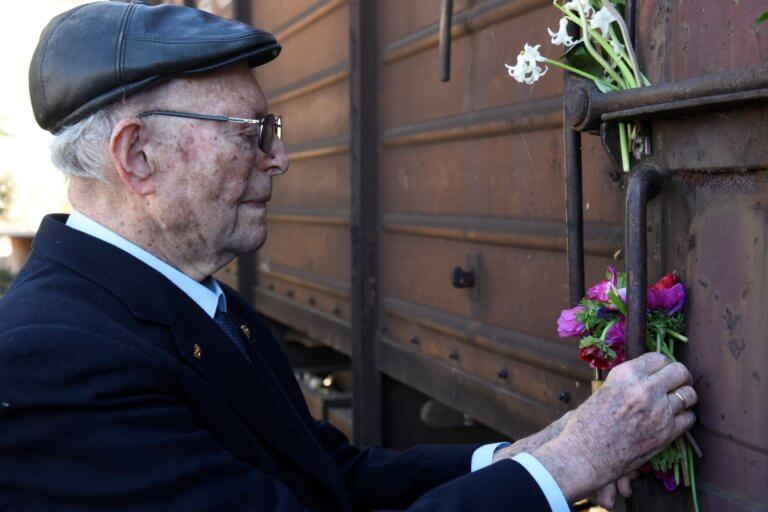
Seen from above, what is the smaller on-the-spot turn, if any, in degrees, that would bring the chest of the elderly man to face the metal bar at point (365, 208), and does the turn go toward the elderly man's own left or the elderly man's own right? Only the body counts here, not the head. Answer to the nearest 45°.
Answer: approximately 90° to the elderly man's own left

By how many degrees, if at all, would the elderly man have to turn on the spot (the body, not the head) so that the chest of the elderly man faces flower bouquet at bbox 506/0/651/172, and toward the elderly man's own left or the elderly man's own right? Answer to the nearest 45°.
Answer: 0° — they already face it

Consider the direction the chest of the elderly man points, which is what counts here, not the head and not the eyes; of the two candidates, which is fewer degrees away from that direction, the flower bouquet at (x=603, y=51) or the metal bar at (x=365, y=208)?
the flower bouquet

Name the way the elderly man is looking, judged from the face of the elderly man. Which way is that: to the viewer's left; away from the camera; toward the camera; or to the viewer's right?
to the viewer's right

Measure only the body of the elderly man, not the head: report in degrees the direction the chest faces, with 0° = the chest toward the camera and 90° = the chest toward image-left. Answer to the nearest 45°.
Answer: approximately 270°
